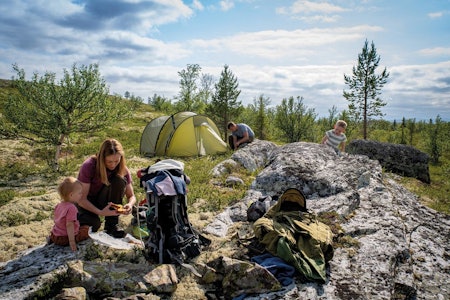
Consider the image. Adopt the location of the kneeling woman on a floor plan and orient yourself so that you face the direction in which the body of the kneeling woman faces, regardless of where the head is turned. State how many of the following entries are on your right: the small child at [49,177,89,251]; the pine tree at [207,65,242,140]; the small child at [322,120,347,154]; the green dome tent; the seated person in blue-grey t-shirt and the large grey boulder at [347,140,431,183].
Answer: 1

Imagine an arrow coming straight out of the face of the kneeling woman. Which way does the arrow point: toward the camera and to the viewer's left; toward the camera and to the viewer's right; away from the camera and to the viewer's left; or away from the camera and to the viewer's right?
toward the camera and to the viewer's right

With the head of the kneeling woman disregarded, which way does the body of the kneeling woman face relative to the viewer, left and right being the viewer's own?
facing the viewer and to the right of the viewer

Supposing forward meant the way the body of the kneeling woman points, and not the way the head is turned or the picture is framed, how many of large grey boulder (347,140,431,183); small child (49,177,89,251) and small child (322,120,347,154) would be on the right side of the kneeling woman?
1

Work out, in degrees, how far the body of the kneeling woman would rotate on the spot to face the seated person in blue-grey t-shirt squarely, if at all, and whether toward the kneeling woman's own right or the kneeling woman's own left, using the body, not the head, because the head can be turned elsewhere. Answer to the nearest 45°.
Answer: approximately 90° to the kneeling woman's own left

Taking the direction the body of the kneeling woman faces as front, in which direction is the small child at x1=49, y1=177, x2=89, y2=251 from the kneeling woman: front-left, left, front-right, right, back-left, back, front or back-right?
right

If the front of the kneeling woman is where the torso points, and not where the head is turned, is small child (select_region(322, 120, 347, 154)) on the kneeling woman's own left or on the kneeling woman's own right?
on the kneeling woman's own left

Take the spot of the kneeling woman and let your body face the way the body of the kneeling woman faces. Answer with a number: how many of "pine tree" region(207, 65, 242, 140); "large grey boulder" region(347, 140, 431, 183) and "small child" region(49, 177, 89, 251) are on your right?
1

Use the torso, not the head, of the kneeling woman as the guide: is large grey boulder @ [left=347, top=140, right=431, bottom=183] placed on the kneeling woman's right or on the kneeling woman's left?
on the kneeling woman's left

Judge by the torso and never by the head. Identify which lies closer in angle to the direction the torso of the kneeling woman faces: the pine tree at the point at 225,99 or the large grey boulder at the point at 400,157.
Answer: the large grey boulder
